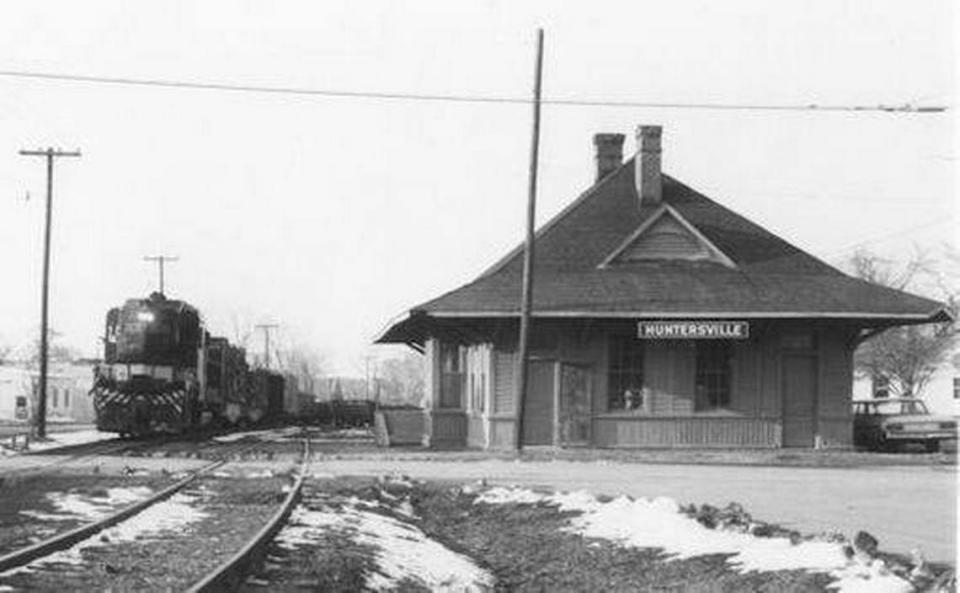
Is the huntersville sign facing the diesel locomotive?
no

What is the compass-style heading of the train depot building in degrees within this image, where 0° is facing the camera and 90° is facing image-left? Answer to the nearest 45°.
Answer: approximately 0°

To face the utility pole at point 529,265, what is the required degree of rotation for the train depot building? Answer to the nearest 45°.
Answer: approximately 45° to its right

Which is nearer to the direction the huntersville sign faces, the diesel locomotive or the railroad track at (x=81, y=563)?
the railroad track

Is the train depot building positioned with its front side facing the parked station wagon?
no

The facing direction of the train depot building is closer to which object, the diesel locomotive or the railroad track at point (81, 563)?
the railroad track

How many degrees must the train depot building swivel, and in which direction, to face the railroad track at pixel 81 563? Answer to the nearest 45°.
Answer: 0° — it already faces it

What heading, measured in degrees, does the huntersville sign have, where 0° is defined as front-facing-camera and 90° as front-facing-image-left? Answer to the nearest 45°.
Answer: approximately 0°

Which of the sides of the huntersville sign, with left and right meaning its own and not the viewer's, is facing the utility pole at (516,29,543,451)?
right

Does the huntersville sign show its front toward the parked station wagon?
no
